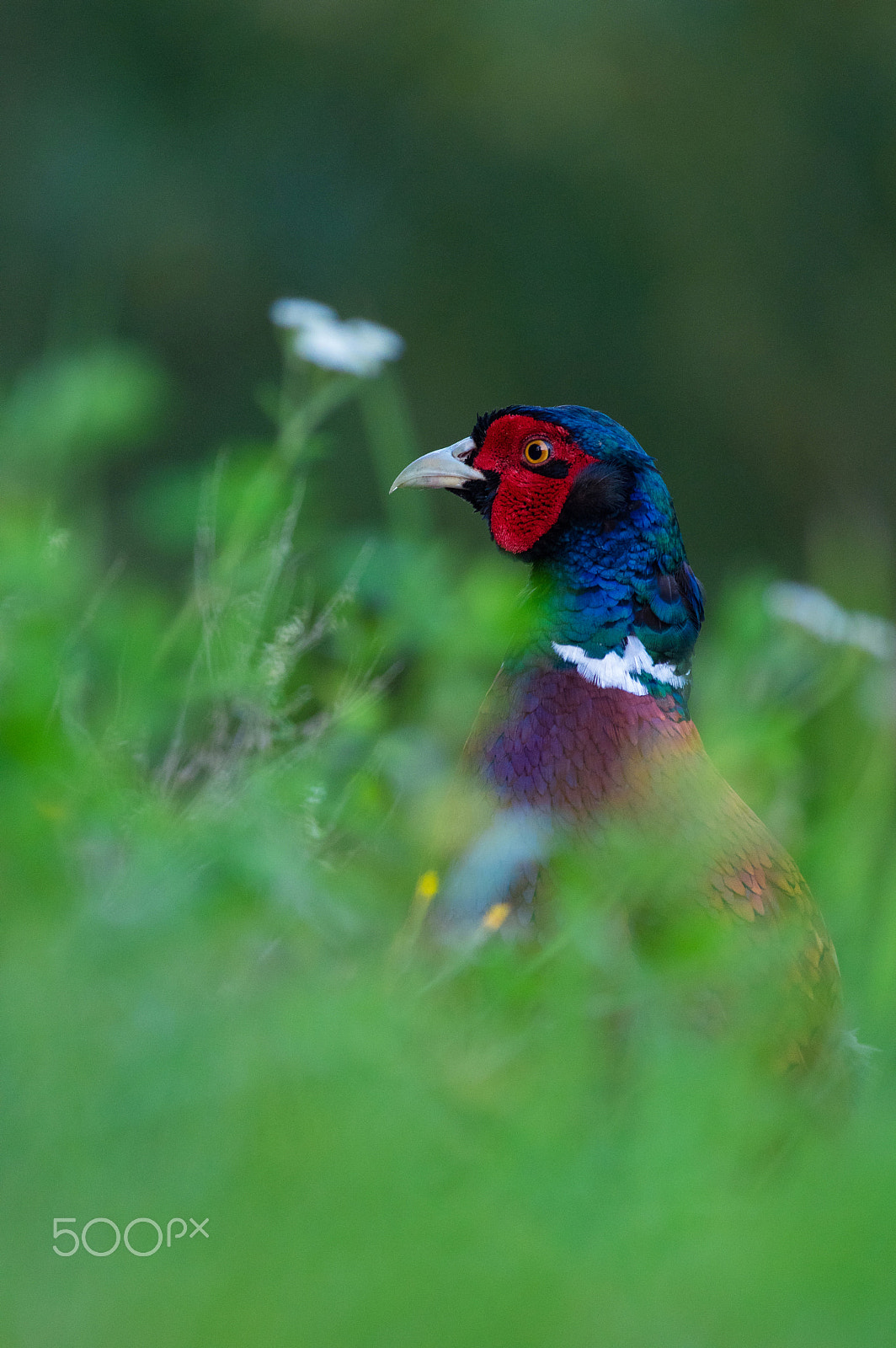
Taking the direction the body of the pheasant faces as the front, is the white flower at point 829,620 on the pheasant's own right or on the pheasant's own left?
on the pheasant's own right

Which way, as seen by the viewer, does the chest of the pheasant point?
to the viewer's left

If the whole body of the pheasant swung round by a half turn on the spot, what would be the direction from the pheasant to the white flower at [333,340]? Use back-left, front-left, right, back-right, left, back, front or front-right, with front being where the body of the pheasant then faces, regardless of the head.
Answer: back-left
